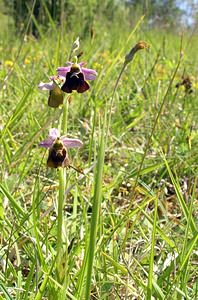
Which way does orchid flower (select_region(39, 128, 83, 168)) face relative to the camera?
toward the camera
